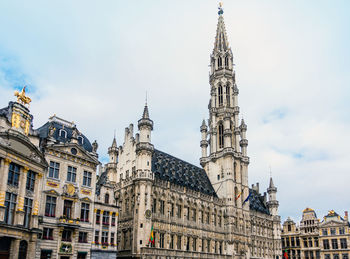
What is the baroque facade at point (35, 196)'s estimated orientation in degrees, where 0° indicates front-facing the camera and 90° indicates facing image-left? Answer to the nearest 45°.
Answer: approximately 315°

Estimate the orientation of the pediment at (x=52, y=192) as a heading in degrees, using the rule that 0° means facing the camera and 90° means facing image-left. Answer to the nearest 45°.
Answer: approximately 315°
